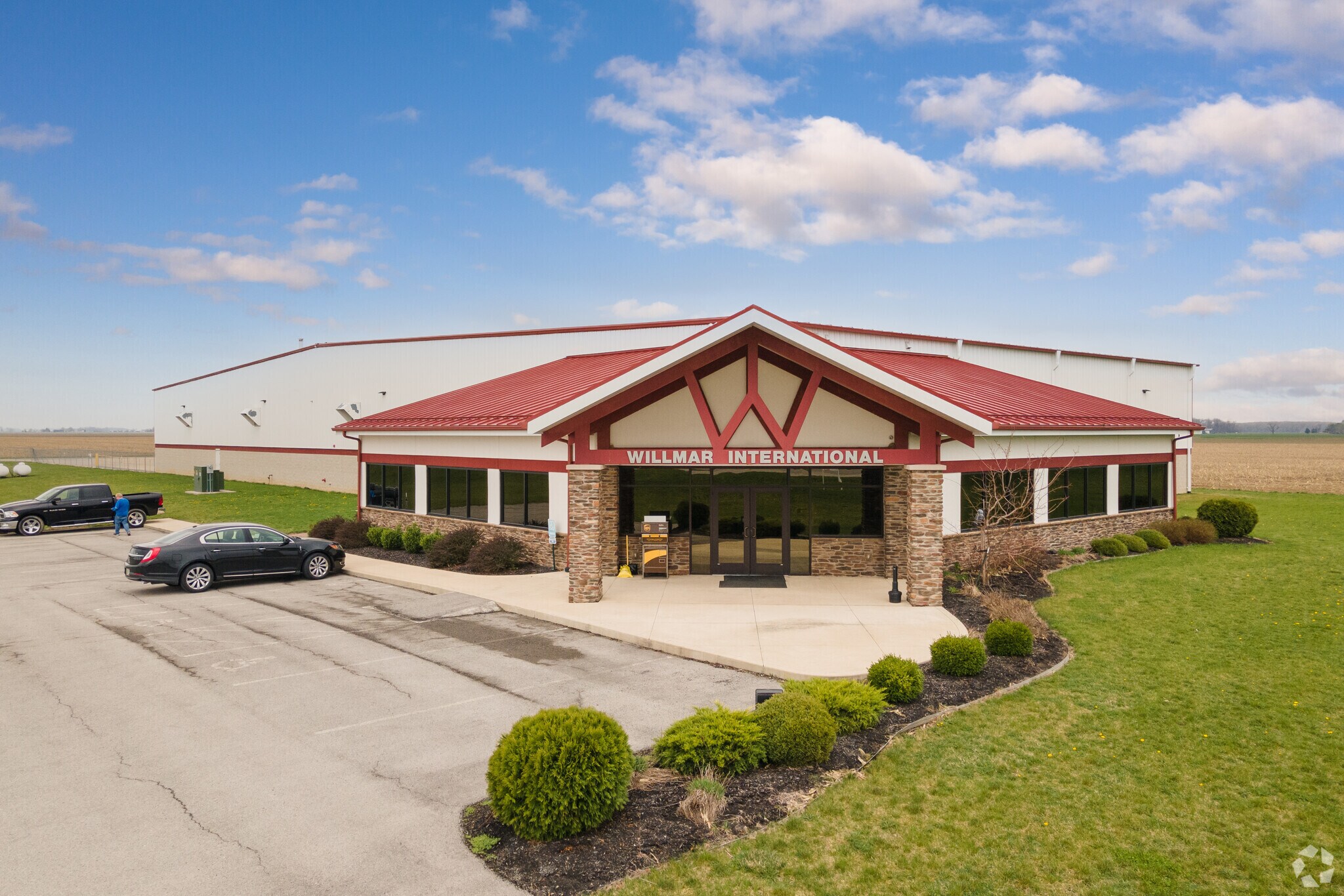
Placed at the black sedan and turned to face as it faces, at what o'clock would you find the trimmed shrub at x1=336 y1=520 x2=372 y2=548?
The trimmed shrub is roughly at 10 o'clock from the black sedan.

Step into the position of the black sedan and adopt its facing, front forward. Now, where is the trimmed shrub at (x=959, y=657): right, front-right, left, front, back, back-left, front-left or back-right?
front-right

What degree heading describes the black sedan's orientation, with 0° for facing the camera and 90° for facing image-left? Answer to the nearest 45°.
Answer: approximately 270°

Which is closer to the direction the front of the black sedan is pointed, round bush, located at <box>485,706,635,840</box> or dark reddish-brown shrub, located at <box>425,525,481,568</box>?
the dark reddish-brown shrub

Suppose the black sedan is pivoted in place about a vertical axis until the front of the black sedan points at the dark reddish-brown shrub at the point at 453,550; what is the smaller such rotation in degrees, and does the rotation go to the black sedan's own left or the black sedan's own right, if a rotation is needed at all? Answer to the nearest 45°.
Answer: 0° — it already faces it

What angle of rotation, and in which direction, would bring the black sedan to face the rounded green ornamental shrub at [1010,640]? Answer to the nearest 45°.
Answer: approximately 45° to its right

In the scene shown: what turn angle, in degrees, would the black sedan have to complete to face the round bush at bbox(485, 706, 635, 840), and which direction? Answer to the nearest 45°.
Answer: approximately 90° to its right

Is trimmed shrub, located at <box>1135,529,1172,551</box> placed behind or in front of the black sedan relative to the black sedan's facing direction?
in front

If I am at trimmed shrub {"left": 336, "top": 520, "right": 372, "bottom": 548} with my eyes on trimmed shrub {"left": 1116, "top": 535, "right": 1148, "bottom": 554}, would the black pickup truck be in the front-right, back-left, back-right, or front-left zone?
back-left

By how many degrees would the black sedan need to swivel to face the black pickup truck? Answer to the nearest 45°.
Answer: approximately 90° to its left
